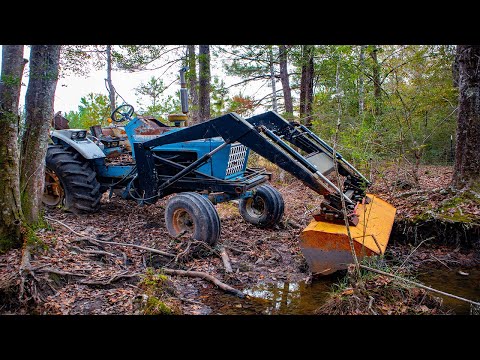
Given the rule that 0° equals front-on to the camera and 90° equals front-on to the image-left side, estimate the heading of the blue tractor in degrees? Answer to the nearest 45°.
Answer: approximately 315°

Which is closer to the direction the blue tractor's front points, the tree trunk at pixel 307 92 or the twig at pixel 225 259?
the twig

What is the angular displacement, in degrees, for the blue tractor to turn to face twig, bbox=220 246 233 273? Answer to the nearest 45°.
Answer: approximately 45° to its right

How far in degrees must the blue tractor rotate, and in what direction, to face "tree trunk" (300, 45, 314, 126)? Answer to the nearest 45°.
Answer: approximately 90° to its left

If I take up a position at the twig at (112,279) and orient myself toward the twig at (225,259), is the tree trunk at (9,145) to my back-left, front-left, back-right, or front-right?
back-left

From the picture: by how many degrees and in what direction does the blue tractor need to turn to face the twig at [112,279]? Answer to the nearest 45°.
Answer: approximately 90° to its right

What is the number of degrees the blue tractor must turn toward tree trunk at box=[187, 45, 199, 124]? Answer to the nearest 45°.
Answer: approximately 135° to its left

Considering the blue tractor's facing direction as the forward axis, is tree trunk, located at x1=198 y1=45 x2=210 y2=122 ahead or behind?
behind

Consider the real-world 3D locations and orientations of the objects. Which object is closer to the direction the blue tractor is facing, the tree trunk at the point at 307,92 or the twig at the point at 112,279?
the twig

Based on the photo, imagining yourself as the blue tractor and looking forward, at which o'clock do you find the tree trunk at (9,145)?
The tree trunk is roughly at 3 o'clock from the blue tractor.
